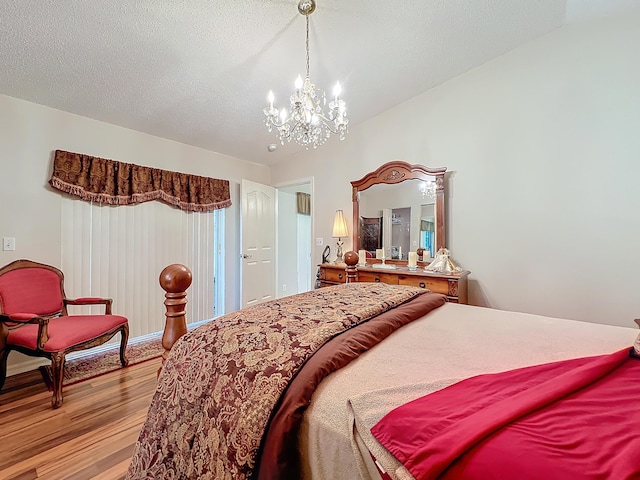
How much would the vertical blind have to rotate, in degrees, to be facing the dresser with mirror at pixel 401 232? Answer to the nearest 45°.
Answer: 0° — it already faces it

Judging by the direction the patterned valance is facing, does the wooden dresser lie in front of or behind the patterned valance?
in front

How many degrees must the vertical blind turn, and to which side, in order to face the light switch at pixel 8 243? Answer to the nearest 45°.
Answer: approximately 135° to its right

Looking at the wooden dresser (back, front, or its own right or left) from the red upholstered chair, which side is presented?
front

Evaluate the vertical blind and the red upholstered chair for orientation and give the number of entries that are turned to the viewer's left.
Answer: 0

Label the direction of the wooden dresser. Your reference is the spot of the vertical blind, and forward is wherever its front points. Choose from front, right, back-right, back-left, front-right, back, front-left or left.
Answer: front

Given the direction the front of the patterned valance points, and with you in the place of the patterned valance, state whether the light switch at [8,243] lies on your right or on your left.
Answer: on your right

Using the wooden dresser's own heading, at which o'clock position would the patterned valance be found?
The patterned valance is roughly at 1 o'clock from the wooden dresser.

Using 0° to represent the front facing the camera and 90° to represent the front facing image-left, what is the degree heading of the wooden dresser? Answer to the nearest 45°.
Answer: approximately 45°

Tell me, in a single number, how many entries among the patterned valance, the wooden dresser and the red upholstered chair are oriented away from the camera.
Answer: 0

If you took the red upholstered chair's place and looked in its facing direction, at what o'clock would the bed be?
The bed is roughly at 1 o'clock from the red upholstered chair.

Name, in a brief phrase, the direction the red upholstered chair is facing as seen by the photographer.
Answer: facing the viewer and to the right of the viewer
